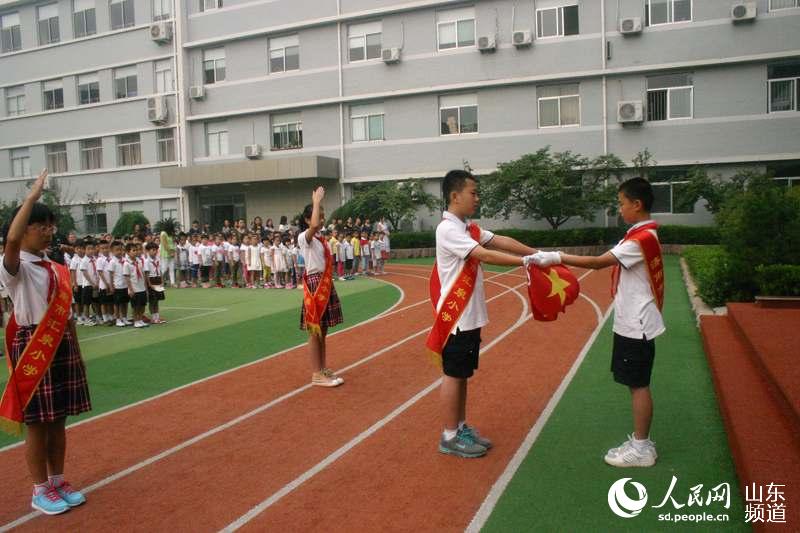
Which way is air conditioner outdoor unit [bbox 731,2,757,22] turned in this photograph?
toward the camera

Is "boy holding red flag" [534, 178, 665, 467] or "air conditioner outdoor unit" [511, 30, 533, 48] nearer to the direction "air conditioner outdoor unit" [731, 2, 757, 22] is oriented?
the boy holding red flag

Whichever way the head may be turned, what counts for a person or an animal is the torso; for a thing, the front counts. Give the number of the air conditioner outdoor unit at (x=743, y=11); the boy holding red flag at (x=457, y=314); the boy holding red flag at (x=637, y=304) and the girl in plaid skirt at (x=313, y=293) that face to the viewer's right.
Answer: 2

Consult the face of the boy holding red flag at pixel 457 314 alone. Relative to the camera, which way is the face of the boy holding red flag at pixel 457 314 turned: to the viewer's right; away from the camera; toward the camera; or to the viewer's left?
to the viewer's right

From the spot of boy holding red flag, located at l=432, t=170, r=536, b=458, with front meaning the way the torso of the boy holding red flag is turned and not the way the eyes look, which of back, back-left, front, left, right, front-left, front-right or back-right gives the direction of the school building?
left

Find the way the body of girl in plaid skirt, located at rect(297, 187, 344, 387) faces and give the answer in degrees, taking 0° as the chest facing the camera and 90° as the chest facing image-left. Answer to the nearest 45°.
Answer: approximately 270°

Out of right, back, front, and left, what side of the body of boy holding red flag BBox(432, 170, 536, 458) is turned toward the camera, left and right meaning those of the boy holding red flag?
right

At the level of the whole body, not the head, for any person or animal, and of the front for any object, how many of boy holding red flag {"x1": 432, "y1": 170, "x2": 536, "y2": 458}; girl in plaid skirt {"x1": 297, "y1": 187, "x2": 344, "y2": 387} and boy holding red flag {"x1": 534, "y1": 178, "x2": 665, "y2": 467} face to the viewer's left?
1

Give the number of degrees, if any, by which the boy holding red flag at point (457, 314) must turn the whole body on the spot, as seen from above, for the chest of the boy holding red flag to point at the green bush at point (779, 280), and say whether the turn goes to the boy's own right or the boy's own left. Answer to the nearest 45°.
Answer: approximately 45° to the boy's own left

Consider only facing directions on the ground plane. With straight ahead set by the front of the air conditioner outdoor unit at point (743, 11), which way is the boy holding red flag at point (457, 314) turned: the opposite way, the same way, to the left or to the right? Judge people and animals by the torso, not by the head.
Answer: to the left

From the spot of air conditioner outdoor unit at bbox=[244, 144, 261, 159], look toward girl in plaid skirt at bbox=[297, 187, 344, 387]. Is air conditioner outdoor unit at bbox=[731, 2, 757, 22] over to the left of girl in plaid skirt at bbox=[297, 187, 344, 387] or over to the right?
left

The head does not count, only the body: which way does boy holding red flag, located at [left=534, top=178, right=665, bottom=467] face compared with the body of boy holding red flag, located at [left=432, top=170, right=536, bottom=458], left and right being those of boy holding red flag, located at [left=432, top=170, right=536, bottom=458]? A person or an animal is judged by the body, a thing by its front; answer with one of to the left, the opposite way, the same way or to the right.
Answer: the opposite way

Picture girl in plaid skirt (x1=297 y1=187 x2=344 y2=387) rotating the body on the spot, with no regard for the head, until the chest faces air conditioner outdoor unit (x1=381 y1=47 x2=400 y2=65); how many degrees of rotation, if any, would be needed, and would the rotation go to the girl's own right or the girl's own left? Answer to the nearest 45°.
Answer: approximately 90° to the girl's own left

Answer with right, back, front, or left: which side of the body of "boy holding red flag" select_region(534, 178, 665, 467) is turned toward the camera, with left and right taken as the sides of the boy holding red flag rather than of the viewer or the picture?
left
